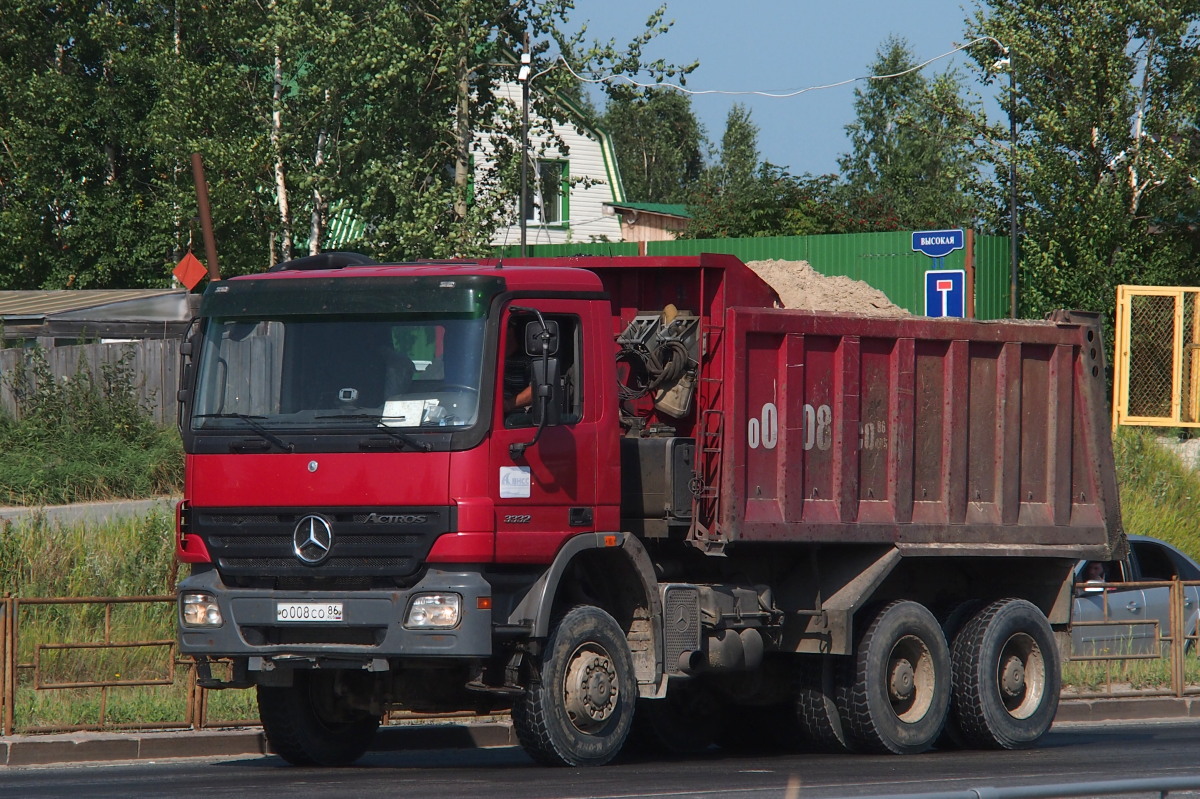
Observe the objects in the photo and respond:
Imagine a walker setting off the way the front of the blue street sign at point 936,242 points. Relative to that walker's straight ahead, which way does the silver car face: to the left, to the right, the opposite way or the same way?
to the right

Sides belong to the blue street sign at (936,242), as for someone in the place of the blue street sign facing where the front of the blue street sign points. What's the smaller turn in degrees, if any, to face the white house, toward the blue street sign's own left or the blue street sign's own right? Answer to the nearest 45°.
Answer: approximately 180°

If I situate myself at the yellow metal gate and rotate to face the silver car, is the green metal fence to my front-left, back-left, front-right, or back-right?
back-right

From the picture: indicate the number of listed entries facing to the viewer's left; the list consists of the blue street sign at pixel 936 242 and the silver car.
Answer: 1

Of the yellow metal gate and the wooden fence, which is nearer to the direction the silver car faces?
the wooden fence

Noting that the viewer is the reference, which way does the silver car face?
facing to the left of the viewer

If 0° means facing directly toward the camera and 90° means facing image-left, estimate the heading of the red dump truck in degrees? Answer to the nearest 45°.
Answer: approximately 45°

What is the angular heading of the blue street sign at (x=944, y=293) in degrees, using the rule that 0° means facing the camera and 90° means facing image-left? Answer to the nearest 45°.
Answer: approximately 0°

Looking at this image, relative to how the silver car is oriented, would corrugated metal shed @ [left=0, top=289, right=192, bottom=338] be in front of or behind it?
in front

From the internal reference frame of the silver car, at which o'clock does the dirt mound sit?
The dirt mound is roughly at 10 o'clock from the silver car.

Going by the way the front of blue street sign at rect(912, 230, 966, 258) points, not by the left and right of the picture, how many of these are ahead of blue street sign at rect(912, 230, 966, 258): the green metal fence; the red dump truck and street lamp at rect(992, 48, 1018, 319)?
1
